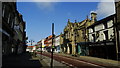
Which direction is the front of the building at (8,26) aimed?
to the viewer's right
